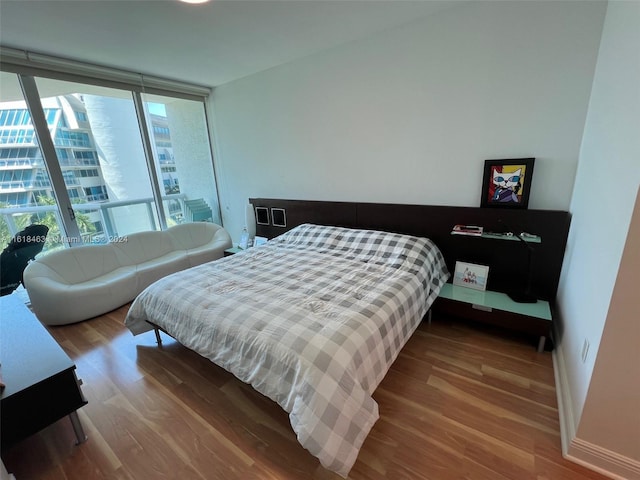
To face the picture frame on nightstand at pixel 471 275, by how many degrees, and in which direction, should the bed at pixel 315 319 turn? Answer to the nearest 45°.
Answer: approximately 135° to its left

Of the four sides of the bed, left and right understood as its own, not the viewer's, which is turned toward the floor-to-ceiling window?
right

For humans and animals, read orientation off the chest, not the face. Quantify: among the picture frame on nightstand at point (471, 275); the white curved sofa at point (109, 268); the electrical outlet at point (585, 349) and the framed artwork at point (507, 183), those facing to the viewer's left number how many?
1

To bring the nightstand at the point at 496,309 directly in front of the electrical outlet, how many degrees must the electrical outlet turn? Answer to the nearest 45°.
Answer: approximately 45° to its right

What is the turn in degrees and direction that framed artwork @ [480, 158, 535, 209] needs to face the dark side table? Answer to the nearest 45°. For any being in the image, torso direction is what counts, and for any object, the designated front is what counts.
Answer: approximately 45° to its right

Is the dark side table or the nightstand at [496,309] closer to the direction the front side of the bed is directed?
the dark side table

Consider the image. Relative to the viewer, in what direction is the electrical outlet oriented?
to the viewer's left

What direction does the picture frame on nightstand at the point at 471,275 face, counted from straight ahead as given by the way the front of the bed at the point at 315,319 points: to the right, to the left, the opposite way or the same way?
the same way

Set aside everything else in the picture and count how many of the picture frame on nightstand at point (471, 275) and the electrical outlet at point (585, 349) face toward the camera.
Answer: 1

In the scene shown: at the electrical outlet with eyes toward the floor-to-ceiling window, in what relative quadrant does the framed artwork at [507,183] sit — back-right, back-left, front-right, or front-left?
front-right

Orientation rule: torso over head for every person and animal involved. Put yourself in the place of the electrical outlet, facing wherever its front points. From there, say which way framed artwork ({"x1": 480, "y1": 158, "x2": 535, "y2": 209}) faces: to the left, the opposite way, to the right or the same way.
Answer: to the left

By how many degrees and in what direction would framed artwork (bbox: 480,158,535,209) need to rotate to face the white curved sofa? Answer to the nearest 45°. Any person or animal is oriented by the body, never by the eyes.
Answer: approximately 45° to its right

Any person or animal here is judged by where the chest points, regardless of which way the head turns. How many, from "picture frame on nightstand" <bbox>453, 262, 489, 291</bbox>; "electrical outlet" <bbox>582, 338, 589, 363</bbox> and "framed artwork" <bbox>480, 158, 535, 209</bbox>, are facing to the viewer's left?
1

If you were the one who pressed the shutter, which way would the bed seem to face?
facing the viewer and to the left of the viewer

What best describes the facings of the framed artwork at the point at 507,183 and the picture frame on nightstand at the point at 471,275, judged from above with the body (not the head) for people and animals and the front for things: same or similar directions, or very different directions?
same or similar directions

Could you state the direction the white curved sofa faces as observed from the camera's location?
facing the viewer and to the right of the viewer

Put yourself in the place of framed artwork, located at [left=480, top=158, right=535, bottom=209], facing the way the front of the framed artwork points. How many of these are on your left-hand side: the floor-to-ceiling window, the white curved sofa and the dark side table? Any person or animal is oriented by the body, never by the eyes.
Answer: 0

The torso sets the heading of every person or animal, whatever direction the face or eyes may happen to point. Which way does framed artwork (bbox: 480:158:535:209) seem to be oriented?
toward the camera

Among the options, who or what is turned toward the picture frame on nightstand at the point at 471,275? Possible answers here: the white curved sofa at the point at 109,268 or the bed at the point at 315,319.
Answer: the white curved sofa

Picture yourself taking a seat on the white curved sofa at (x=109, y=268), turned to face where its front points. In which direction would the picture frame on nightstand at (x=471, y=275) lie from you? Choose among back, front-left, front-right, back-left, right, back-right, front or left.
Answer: front
